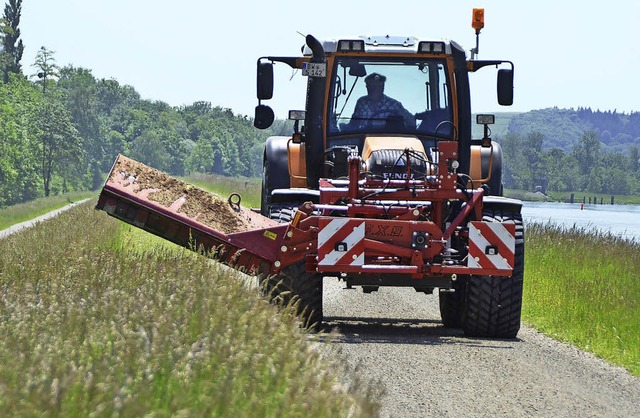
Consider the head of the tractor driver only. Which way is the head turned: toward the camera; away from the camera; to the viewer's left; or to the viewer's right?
toward the camera

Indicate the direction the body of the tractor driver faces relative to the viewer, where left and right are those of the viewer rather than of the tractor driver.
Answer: facing the viewer

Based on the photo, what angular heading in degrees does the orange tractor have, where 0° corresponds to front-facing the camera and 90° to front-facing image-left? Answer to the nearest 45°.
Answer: approximately 0°
